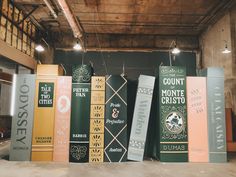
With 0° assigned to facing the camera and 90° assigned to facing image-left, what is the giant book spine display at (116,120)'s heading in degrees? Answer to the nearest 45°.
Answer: approximately 0°

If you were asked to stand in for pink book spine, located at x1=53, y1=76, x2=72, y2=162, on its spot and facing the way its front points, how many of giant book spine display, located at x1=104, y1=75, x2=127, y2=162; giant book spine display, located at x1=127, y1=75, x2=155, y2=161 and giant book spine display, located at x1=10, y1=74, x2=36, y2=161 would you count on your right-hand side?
1

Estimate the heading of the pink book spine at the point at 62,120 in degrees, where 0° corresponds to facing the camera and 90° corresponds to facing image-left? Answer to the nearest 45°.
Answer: approximately 0°

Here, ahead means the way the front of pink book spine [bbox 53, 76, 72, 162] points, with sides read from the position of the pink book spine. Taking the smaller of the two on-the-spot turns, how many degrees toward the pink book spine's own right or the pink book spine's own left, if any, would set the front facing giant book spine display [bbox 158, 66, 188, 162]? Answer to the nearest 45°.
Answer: approximately 90° to the pink book spine's own left

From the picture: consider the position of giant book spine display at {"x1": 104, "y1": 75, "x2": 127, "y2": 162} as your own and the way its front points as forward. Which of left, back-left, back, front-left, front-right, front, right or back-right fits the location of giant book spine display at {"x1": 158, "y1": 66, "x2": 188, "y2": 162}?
left

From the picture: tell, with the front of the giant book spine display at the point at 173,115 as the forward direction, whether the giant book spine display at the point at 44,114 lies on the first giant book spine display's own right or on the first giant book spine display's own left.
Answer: on the first giant book spine display's own right

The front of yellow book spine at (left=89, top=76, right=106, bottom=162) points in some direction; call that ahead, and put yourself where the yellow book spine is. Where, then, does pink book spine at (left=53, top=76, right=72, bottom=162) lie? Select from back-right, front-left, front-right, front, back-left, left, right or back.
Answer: right

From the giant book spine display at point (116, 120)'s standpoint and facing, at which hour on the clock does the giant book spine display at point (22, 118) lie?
the giant book spine display at point (22, 118) is roughly at 3 o'clock from the giant book spine display at point (116, 120).
